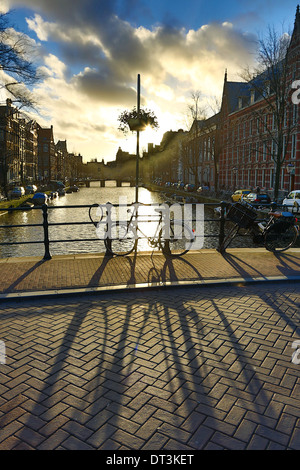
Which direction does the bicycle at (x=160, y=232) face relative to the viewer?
to the viewer's left

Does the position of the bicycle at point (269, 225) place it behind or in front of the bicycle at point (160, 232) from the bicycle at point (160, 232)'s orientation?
behind

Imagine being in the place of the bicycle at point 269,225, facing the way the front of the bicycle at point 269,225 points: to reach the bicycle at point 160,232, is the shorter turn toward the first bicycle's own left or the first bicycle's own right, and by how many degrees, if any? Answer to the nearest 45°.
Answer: approximately 45° to the first bicycle's own left

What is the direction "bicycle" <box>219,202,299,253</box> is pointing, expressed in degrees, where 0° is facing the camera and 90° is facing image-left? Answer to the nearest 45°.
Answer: approximately 90°
